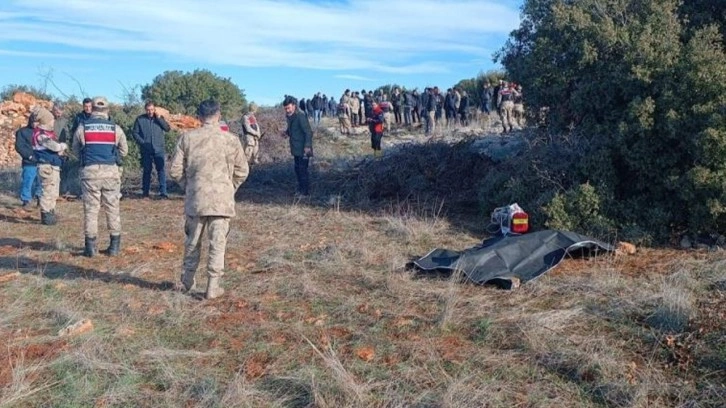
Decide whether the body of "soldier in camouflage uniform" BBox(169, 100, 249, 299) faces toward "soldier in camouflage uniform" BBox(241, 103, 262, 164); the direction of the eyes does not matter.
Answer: yes

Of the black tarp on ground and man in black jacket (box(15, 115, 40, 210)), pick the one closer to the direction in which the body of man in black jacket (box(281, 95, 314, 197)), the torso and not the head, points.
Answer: the man in black jacket

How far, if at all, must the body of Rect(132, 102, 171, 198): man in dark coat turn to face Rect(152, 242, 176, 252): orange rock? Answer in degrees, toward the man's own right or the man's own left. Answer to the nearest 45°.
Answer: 0° — they already face it

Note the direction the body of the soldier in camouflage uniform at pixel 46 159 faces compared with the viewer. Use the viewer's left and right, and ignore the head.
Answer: facing to the right of the viewer

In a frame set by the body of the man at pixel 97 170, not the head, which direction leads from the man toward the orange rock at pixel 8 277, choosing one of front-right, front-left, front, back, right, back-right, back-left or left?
back-left

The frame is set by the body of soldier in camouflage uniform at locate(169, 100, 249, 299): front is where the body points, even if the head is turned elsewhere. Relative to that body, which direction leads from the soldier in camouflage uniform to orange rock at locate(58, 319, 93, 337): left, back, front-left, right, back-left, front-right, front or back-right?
back-left

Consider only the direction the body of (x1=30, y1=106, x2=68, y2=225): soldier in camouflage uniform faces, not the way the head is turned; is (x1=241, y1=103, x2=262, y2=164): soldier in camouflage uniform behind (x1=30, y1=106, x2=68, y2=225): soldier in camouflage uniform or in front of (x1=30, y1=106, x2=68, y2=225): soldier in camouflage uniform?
in front

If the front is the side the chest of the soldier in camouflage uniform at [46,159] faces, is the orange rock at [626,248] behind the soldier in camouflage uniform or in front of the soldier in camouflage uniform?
in front

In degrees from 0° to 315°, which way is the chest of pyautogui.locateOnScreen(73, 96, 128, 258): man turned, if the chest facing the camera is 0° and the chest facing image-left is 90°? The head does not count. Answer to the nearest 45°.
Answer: approximately 180°

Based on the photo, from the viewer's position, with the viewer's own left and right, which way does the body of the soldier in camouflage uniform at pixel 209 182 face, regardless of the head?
facing away from the viewer

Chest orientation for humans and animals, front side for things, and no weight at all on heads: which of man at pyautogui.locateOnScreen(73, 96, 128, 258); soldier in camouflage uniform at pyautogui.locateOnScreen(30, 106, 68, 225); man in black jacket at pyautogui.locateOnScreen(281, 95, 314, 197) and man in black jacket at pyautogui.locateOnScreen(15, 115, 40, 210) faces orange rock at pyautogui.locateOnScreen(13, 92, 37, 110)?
the man

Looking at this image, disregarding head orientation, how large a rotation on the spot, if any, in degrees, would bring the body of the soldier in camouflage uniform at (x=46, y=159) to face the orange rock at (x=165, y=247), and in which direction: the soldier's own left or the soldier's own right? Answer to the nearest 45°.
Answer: approximately 45° to the soldier's own right
